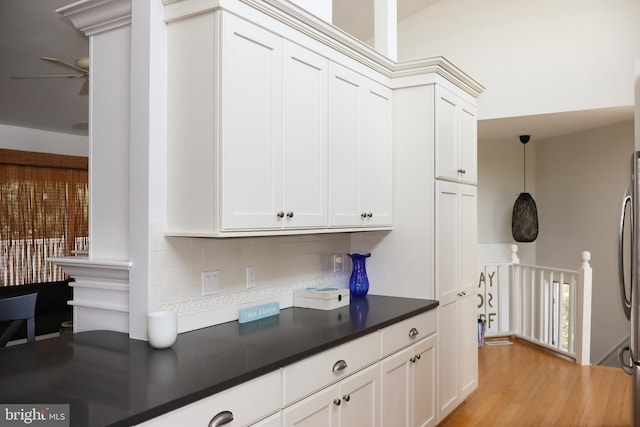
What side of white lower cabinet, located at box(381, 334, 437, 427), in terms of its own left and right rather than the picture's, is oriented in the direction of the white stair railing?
left

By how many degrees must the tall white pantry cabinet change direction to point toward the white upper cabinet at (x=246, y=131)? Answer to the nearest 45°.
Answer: approximately 90° to its right

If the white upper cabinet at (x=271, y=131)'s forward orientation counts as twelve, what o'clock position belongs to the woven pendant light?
The woven pendant light is roughly at 9 o'clock from the white upper cabinet.

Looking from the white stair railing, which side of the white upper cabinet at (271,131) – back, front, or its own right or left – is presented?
left

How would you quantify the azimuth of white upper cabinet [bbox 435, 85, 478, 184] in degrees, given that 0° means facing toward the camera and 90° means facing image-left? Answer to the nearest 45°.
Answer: approximately 315°

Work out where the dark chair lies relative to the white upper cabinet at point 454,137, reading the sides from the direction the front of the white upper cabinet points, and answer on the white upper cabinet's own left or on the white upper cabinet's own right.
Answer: on the white upper cabinet's own right

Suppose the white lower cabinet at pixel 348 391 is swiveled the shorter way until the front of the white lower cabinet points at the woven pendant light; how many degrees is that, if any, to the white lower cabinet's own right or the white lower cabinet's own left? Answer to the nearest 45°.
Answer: approximately 90° to the white lower cabinet's own left

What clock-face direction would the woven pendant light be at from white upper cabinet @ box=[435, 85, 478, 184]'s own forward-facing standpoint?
The woven pendant light is roughly at 8 o'clock from the white upper cabinet.

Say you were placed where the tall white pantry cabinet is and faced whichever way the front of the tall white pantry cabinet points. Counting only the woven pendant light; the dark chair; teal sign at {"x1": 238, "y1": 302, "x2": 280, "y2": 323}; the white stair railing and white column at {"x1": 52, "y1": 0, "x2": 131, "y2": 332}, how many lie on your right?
3
